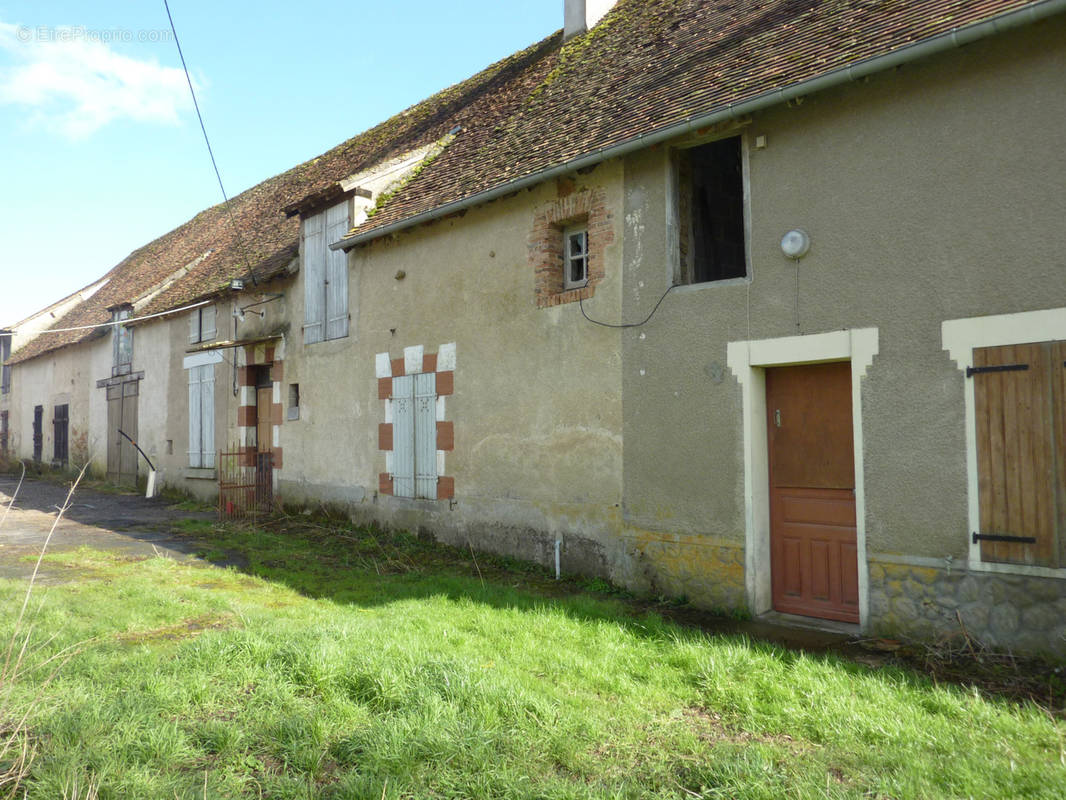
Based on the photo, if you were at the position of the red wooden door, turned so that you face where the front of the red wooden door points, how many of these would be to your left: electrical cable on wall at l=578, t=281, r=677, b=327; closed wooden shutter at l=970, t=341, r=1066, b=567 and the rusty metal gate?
1

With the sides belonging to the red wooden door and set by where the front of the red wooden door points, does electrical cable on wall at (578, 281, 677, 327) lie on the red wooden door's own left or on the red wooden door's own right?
on the red wooden door's own right

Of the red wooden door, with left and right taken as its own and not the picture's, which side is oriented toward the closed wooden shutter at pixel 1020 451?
left

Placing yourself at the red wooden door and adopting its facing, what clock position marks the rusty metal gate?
The rusty metal gate is roughly at 2 o'clock from the red wooden door.
